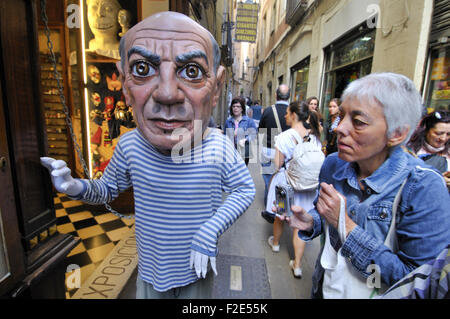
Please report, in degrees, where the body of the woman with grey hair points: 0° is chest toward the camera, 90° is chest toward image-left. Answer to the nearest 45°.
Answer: approximately 45°

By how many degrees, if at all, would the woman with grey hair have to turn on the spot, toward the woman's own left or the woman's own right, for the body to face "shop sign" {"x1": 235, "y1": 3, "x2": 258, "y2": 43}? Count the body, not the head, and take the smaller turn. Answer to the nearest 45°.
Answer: approximately 90° to the woman's own right

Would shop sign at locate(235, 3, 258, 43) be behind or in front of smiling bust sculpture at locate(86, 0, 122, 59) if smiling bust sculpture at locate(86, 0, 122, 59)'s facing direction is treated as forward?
behind

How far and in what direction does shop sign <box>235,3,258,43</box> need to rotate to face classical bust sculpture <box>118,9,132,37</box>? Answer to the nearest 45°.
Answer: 0° — it already faces it

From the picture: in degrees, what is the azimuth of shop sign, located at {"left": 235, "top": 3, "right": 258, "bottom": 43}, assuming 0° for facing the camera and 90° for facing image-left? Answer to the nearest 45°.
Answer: approximately 0°

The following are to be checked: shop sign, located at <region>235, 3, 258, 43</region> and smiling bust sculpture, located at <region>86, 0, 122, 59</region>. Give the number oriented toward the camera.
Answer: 2

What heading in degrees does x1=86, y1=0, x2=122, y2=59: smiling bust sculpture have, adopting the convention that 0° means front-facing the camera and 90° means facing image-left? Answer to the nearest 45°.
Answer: approximately 0°

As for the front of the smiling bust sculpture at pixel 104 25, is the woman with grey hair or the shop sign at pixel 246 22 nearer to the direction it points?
the woman with grey hair

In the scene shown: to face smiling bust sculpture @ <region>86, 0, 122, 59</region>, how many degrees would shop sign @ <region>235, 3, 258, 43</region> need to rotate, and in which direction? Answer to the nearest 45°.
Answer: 0° — it already faces it

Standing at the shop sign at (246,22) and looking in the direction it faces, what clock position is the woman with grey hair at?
The woman with grey hair is roughly at 12 o'clock from the shop sign.

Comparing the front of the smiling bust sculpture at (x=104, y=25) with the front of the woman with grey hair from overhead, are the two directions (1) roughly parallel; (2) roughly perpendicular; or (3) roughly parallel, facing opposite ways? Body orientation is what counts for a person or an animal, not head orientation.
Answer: roughly perpendicular

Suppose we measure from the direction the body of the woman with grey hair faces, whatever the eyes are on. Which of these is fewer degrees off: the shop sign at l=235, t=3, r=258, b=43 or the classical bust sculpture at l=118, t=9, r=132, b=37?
the classical bust sculpture
